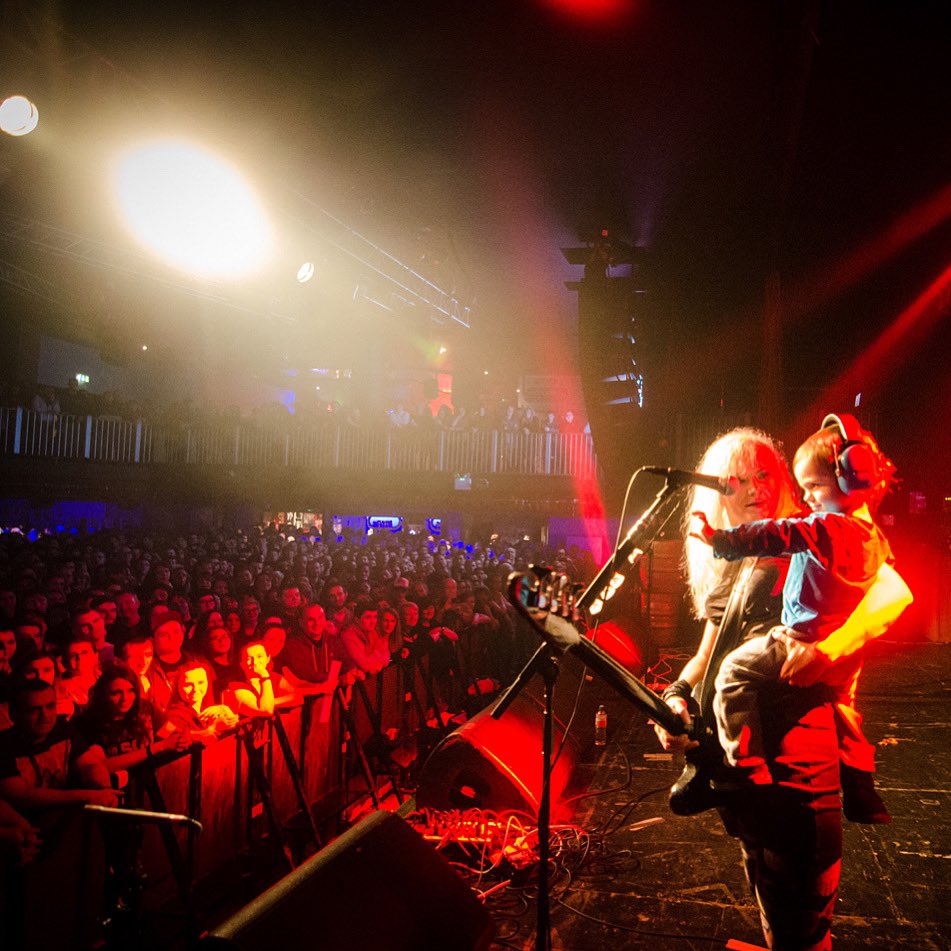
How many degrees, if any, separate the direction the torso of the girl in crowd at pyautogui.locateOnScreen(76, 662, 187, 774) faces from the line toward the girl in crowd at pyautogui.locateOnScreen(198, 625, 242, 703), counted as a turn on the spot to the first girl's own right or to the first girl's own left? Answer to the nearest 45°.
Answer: approximately 90° to the first girl's own left

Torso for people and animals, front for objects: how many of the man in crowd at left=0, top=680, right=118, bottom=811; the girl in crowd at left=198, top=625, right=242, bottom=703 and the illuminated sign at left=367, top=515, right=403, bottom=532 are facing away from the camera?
0

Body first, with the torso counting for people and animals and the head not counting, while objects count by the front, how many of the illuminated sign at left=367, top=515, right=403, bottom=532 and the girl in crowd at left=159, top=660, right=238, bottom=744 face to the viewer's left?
0

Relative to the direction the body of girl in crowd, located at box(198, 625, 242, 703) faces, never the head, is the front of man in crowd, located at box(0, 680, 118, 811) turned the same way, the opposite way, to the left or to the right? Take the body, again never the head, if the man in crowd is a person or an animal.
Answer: the same way

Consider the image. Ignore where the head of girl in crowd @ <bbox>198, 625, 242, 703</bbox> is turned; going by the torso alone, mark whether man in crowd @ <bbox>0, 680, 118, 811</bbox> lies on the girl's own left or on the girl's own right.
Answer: on the girl's own right

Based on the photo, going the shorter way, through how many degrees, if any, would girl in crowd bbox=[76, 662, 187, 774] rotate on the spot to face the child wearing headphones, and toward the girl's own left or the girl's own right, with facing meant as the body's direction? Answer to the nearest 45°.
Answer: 0° — they already face them

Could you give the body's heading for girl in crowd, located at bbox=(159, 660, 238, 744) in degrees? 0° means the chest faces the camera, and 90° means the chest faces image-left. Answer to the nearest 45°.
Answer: approximately 315°

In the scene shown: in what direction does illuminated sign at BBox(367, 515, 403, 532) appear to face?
toward the camera

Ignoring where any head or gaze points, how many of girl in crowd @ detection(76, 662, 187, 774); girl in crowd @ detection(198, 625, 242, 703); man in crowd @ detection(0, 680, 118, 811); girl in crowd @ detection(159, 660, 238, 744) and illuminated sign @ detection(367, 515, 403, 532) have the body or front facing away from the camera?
0

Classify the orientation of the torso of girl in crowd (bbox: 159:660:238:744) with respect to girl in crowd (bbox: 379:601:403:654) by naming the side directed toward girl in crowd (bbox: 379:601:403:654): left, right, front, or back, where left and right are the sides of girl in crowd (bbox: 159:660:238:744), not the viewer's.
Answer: left

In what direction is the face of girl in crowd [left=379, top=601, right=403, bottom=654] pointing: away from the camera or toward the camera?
toward the camera

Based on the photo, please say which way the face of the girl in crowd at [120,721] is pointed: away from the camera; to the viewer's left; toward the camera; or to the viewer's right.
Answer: toward the camera

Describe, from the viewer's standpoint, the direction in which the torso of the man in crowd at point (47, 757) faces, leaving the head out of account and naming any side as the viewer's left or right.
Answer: facing the viewer and to the right of the viewer

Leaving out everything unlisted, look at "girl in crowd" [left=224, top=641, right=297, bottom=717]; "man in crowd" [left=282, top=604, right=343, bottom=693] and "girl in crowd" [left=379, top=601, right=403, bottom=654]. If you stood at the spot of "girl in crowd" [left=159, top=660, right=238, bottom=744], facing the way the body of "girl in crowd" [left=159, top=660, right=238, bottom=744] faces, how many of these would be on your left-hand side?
3

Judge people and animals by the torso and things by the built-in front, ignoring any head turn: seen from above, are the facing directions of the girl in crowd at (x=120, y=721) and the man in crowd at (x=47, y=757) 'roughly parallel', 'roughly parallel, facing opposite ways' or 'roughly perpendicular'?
roughly parallel

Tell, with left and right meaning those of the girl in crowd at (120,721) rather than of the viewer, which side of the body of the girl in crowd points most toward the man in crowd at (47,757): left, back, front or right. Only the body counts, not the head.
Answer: right

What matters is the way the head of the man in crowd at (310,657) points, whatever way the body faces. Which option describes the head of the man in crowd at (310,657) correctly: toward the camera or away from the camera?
toward the camera
